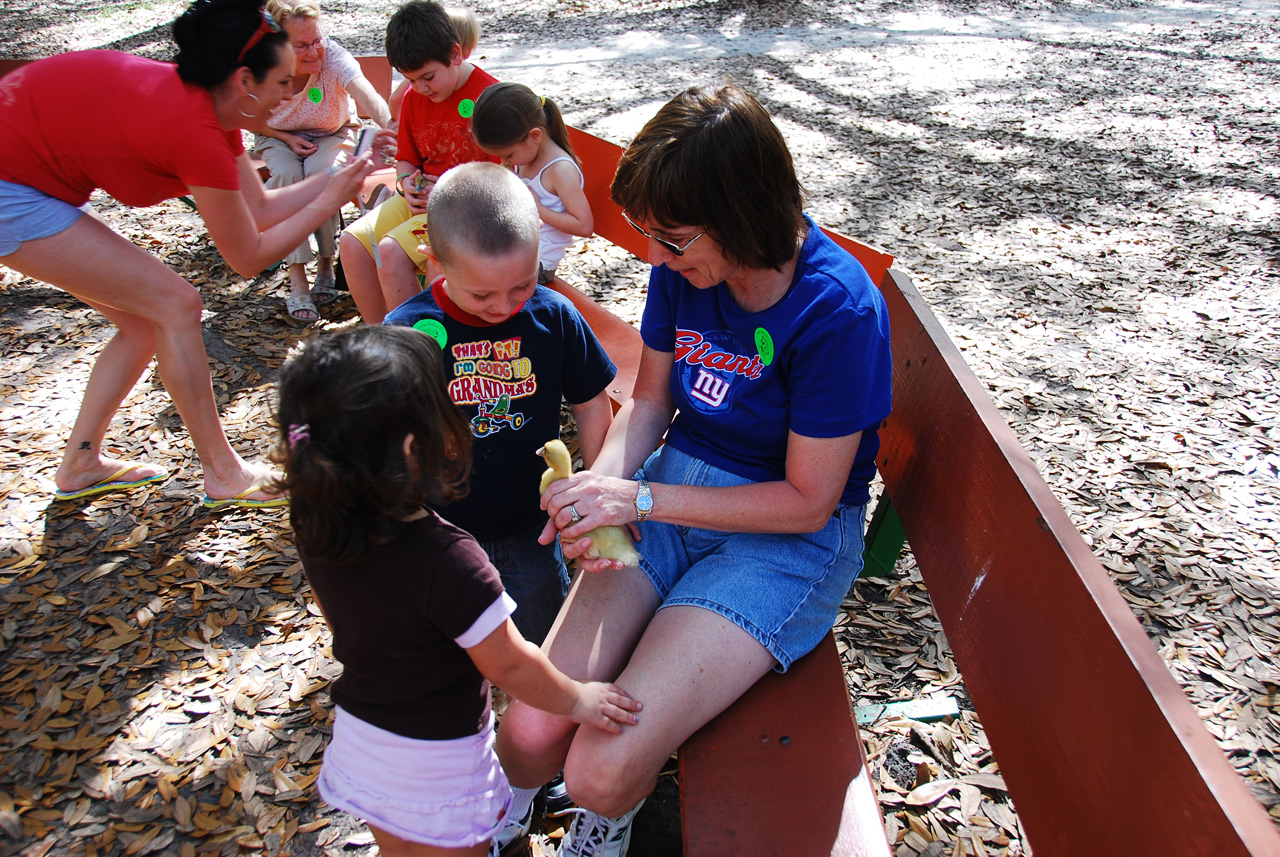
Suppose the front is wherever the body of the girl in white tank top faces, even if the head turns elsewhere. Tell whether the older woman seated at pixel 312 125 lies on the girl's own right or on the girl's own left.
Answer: on the girl's own right

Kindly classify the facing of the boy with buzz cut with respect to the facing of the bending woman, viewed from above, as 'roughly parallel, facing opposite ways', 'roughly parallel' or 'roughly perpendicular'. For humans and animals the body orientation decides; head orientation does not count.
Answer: roughly perpendicular

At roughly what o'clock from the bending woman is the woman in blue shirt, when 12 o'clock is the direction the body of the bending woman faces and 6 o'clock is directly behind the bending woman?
The woman in blue shirt is roughly at 2 o'clock from the bending woman.

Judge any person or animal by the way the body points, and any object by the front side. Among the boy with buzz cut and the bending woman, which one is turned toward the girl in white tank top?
the bending woman

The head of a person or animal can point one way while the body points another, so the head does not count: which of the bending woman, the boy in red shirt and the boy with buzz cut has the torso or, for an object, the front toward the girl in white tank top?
the bending woman

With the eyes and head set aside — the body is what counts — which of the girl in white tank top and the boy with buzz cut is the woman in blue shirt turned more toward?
the boy with buzz cut

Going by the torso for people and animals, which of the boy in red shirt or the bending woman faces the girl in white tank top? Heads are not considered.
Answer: the bending woman

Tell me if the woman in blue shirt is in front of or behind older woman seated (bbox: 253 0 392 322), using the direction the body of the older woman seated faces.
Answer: in front

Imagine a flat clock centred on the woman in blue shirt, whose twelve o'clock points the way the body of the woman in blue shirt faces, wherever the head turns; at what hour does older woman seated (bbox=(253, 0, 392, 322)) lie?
The older woman seated is roughly at 3 o'clock from the woman in blue shirt.

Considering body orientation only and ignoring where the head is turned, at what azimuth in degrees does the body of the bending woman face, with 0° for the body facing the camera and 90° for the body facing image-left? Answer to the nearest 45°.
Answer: approximately 270°

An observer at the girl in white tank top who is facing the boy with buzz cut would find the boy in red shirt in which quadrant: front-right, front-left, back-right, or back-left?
back-right

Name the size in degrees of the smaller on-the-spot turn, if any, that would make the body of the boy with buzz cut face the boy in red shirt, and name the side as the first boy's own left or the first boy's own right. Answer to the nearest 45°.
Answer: approximately 180°

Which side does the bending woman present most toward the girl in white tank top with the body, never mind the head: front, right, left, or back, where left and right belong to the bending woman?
front

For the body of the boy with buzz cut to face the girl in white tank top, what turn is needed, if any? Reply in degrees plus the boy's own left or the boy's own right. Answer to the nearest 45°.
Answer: approximately 180°
